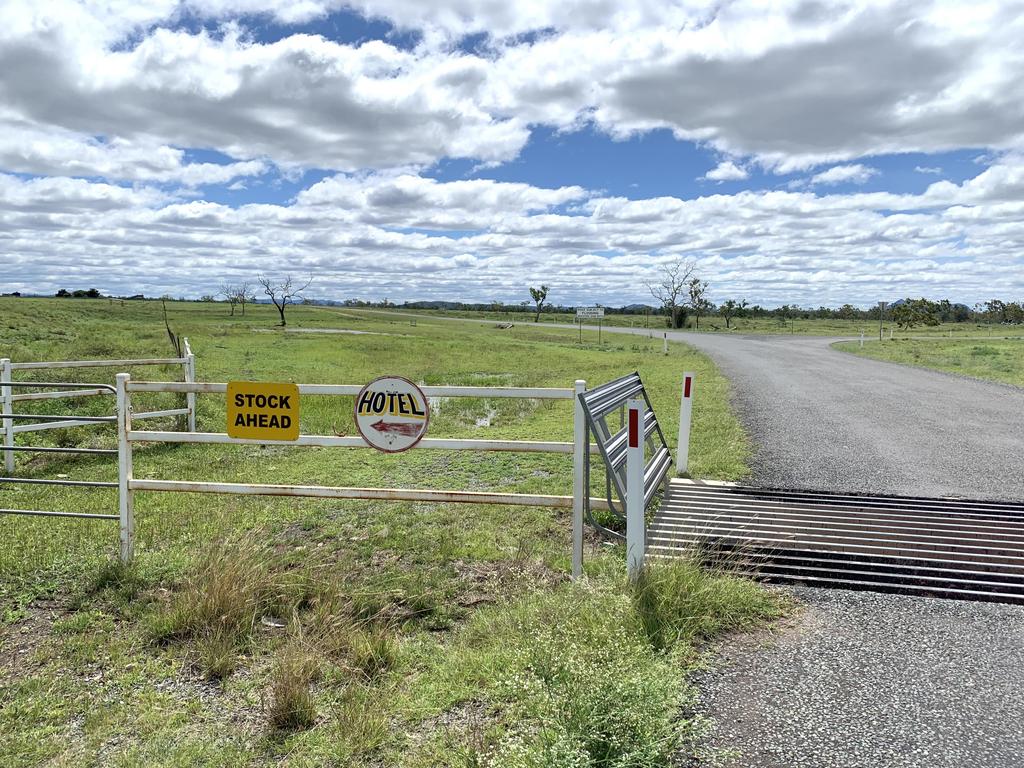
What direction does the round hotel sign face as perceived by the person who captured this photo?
facing the viewer

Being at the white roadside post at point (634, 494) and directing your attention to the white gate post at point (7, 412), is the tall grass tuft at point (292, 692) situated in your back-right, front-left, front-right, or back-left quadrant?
front-left

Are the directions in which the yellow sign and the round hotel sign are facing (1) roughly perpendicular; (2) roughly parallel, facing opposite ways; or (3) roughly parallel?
roughly parallel

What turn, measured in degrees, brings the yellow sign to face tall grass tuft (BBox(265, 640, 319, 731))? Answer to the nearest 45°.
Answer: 0° — it already faces it

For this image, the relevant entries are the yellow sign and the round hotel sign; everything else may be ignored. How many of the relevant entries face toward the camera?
2

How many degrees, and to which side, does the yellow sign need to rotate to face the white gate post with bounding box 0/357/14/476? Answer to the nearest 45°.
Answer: approximately 135° to its right

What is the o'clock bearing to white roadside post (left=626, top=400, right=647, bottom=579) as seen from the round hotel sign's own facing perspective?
The white roadside post is roughly at 10 o'clock from the round hotel sign.

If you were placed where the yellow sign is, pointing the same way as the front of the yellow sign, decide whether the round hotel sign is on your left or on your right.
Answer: on your left

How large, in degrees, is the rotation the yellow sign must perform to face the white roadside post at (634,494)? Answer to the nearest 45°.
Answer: approximately 45° to its left

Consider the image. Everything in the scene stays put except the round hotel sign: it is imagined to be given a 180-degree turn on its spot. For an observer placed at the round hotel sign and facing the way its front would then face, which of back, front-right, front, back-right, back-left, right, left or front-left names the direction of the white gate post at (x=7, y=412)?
front-left

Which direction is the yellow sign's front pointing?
toward the camera

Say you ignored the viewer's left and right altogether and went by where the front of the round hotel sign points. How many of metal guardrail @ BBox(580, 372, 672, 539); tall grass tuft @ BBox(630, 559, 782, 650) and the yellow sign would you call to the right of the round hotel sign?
1
